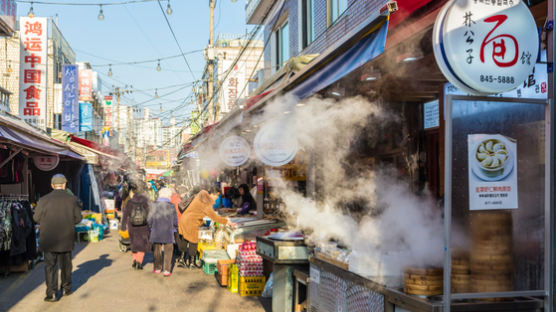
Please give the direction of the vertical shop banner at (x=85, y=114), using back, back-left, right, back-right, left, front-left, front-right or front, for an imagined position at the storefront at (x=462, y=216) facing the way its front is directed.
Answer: right

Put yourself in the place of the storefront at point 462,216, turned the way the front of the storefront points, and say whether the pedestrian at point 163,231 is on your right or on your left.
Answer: on your right

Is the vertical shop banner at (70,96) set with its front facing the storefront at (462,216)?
yes

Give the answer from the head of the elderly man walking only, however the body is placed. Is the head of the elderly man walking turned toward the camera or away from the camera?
away from the camera

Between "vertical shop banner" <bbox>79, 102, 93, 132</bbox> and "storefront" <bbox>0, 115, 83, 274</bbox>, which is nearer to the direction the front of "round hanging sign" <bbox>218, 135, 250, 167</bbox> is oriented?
the storefront

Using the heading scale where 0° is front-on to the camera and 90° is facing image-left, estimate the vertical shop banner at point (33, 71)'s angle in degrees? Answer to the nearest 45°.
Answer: approximately 0°

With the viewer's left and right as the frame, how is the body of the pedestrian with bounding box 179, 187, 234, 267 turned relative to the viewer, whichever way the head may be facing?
facing to the right of the viewer

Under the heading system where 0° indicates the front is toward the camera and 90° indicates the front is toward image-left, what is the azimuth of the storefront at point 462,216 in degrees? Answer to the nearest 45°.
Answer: approximately 45°

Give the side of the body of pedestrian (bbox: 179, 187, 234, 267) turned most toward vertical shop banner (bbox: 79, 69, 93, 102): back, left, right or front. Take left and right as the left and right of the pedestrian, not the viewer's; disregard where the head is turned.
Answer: left

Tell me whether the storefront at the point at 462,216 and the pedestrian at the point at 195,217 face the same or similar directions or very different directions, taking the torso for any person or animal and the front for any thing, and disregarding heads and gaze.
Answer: very different directions
